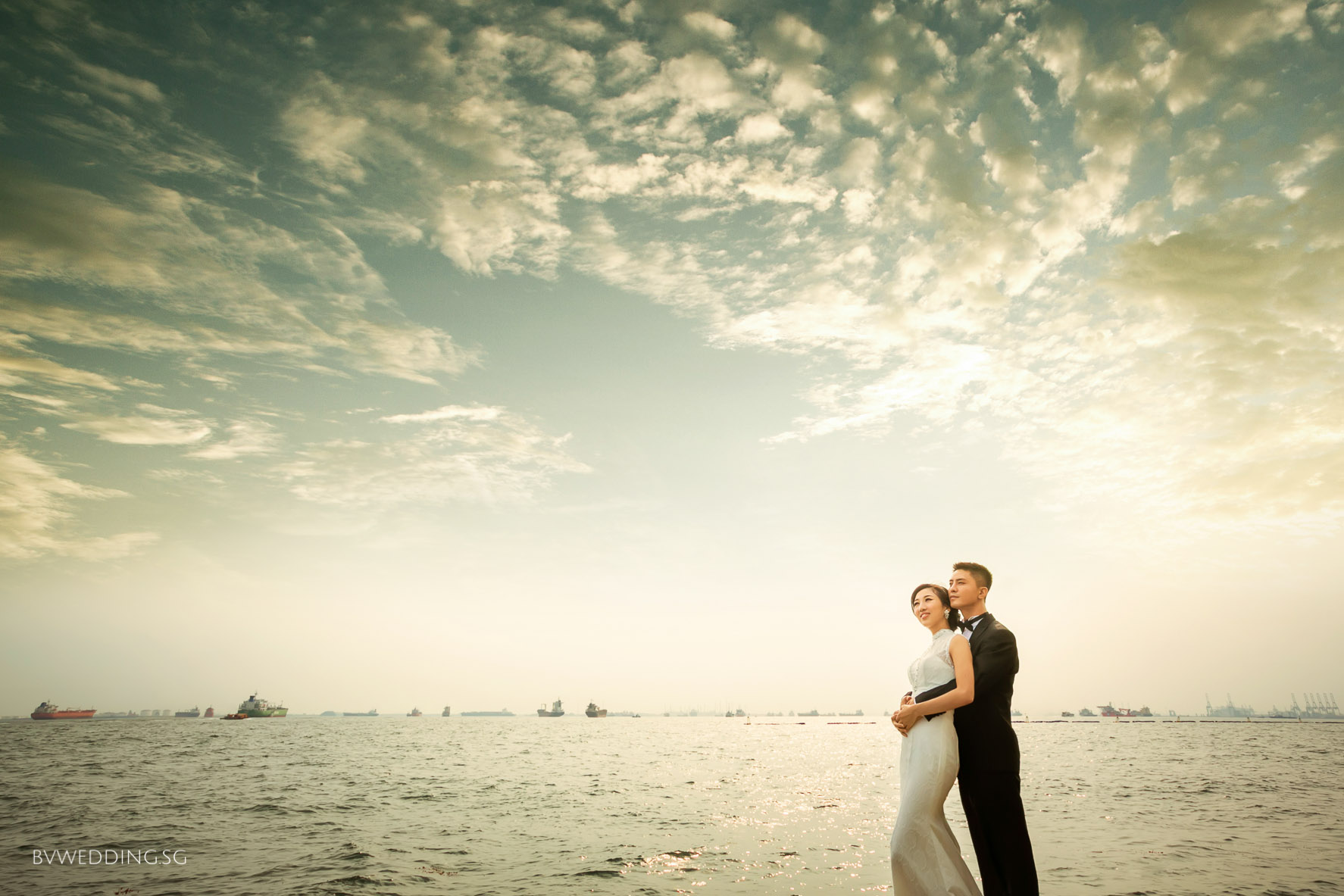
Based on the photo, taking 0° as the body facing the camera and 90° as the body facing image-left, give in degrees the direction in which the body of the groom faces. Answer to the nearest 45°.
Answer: approximately 45°

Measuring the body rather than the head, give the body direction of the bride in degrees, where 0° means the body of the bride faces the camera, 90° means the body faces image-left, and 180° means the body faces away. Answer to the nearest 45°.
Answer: approximately 45°
